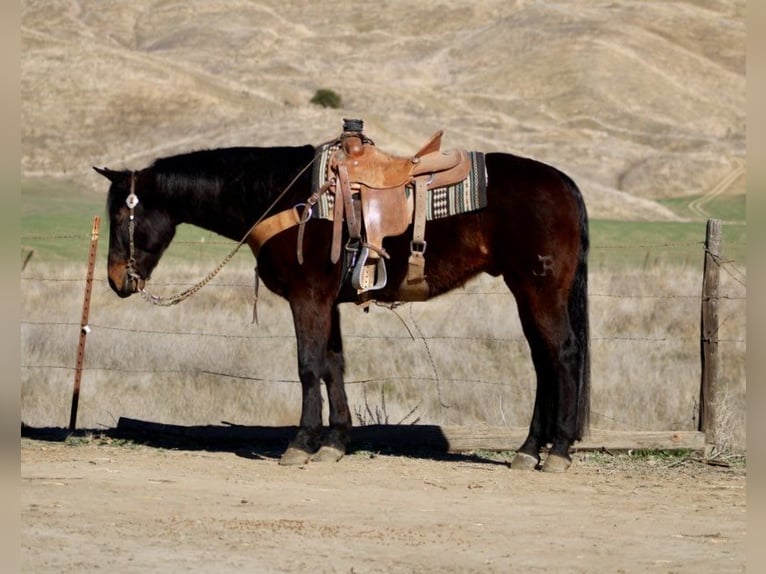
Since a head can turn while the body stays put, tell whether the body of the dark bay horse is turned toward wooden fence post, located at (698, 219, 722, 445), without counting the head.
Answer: no

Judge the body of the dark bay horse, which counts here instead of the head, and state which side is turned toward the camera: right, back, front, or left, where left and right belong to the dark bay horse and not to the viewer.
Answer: left
